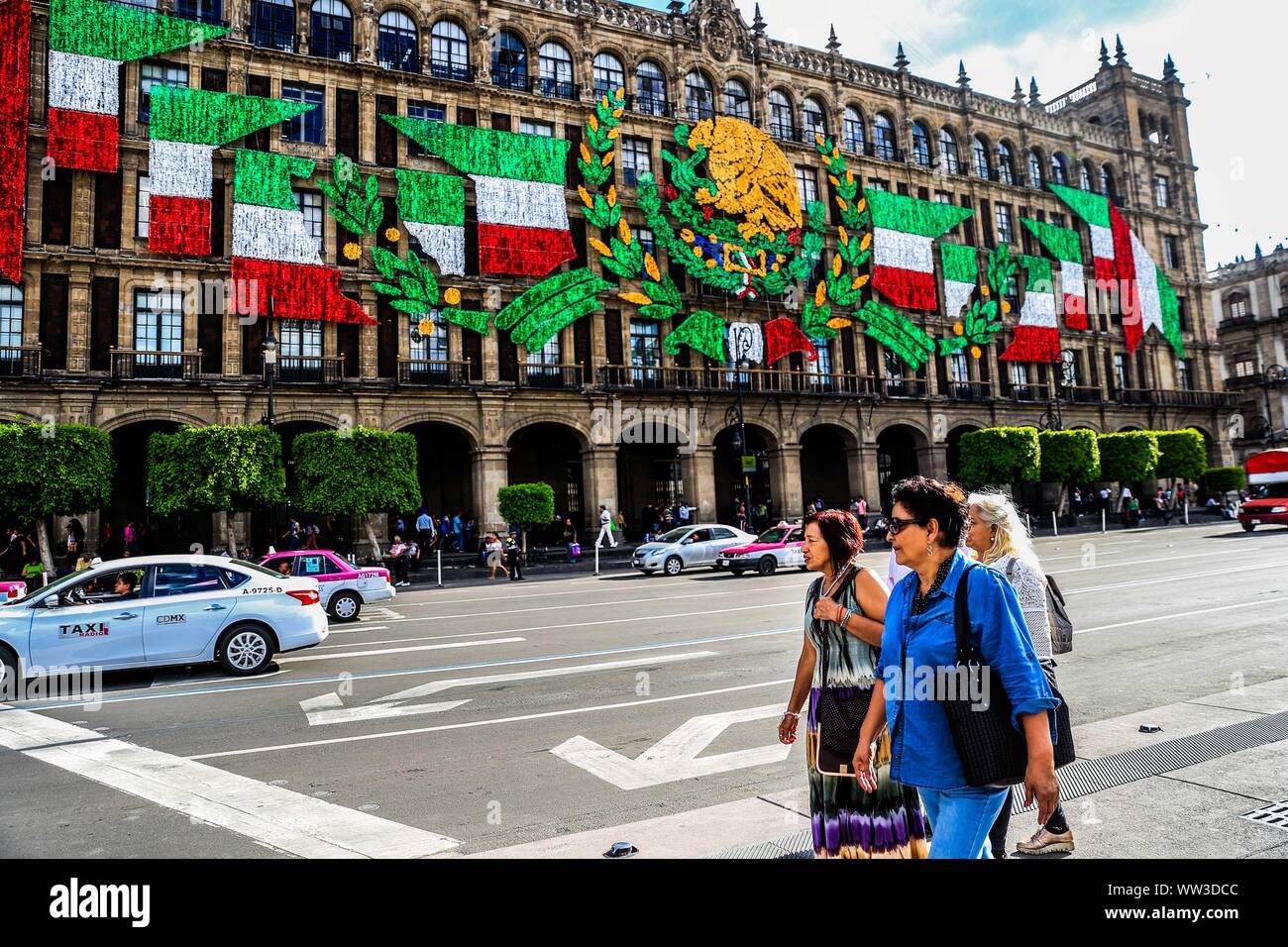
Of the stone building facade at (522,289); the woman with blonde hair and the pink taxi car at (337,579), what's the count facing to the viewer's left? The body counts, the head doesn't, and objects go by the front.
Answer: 2

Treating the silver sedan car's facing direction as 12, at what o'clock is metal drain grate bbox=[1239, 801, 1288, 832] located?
The metal drain grate is roughly at 10 o'clock from the silver sedan car.

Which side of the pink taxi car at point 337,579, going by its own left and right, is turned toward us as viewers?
left

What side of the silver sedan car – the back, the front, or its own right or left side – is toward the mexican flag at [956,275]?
back

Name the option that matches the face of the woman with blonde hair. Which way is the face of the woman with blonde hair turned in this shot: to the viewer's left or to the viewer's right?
to the viewer's left

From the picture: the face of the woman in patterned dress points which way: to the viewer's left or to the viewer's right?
to the viewer's left

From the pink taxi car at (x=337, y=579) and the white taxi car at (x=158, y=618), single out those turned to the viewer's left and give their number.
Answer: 2

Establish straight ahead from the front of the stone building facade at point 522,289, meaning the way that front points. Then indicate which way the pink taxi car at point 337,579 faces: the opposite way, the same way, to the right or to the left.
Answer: to the right

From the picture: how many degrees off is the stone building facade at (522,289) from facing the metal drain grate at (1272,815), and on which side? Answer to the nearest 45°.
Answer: approximately 45° to its right

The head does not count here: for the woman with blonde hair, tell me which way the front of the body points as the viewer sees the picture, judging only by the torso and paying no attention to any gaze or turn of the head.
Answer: to the viewer's left

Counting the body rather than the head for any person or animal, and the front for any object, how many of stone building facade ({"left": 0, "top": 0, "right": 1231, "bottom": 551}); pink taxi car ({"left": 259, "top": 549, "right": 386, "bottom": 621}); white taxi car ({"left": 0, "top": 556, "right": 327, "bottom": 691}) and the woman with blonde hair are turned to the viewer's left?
3

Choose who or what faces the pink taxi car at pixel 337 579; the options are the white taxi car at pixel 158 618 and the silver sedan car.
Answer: the silver sedan car

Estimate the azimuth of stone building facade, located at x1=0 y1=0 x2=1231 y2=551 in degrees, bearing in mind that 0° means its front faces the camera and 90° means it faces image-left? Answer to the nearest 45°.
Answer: approximately 315°

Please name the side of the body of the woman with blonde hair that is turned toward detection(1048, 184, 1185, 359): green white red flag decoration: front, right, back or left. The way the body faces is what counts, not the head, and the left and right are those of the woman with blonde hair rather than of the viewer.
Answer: right

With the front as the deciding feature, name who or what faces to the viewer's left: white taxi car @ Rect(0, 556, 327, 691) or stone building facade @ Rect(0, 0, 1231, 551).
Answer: the white taxi car
